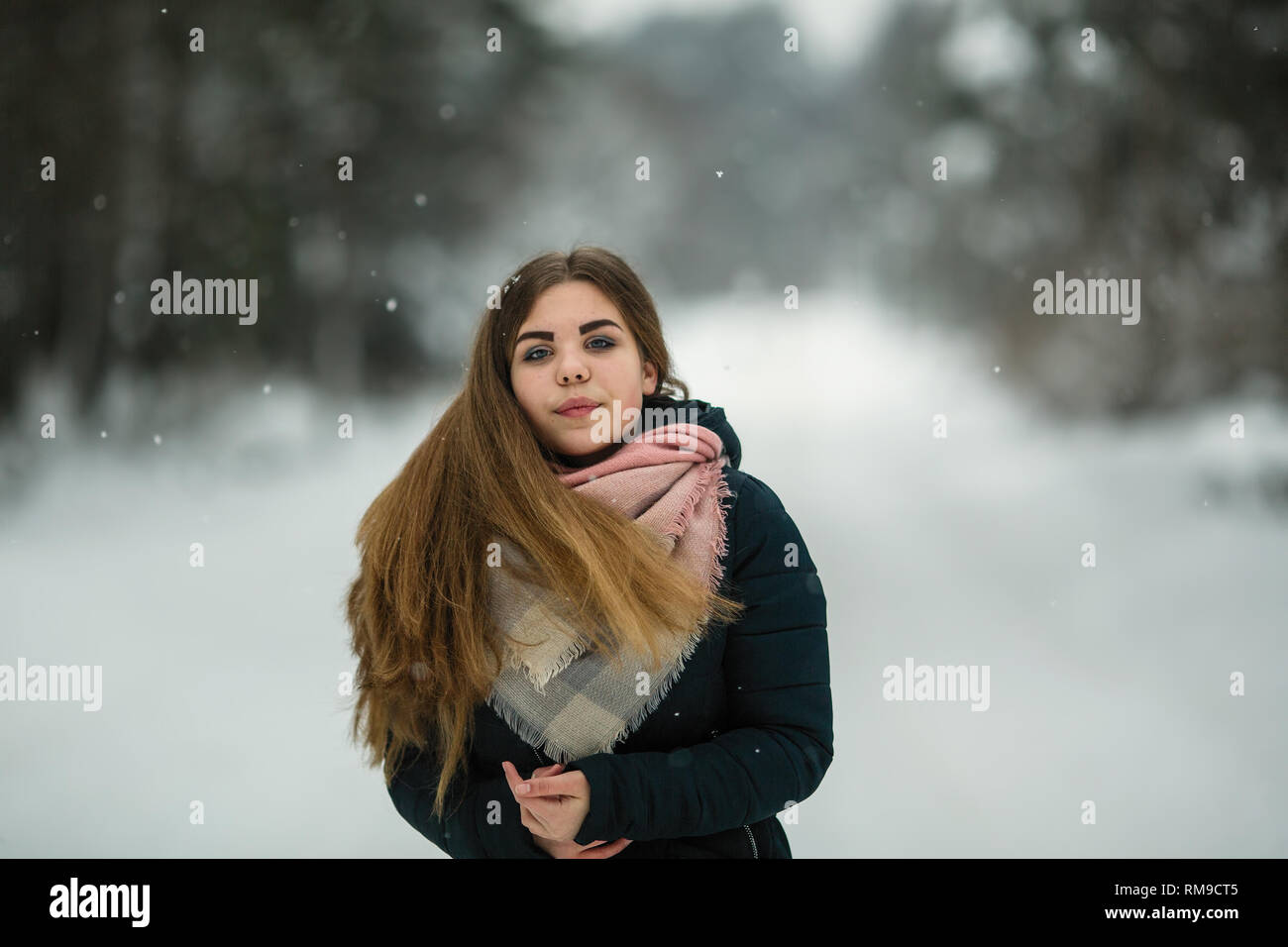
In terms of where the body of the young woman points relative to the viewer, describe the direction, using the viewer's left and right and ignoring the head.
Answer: facing the viewer

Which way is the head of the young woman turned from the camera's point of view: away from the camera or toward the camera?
toward the camera
